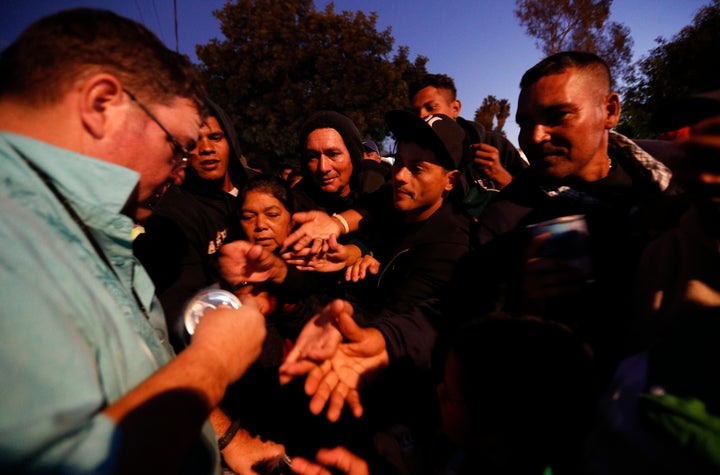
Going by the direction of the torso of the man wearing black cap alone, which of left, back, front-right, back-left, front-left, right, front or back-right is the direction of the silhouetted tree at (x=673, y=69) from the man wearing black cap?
back

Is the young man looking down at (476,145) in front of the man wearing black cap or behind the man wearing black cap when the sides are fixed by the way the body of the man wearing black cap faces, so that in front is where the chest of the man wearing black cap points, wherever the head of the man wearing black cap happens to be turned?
behind

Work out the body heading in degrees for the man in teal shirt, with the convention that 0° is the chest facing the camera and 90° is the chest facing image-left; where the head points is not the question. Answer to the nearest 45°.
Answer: approximately 270°

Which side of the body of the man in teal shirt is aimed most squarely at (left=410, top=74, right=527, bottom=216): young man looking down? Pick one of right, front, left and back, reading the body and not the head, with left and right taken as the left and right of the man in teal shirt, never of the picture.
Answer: front

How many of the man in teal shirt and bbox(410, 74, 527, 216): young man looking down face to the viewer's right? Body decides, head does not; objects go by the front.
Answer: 1

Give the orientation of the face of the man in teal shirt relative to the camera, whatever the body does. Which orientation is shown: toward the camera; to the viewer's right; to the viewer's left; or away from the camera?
to the viewer's right

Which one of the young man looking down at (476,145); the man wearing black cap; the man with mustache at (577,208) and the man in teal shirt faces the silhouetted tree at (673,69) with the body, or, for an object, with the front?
the man in teal shirt

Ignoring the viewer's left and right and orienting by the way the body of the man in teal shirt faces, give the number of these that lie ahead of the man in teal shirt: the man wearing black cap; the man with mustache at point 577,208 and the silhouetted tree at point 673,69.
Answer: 3

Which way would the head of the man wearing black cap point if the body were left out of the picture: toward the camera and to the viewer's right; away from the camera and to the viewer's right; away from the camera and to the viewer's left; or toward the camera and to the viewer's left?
toward the camera and to the viewer's left

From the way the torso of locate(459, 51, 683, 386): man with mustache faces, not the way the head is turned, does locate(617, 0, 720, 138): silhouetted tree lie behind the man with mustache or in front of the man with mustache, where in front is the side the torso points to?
behind

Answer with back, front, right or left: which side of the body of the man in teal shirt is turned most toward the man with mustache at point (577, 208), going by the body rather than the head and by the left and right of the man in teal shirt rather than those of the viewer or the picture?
front

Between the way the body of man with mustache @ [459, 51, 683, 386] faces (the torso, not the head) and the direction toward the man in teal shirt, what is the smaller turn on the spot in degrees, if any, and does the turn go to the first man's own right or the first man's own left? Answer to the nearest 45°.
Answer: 0° — they already face them
